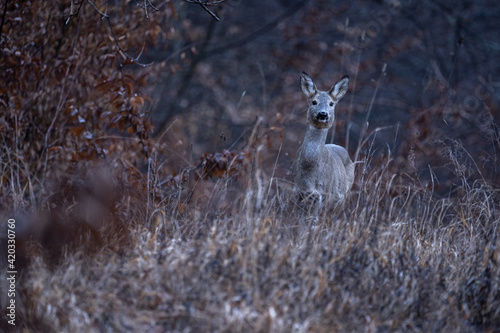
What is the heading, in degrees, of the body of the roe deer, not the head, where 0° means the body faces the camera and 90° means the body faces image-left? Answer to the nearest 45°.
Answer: approximately 45°
